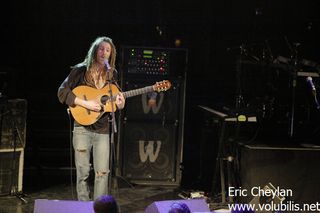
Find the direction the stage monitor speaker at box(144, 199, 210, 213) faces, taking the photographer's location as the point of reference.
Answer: facing away from the viewer

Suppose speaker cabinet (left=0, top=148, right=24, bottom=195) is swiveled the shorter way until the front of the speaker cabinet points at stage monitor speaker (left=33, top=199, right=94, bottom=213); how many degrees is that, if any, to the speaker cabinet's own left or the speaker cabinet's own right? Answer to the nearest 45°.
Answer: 0° — it already faces it

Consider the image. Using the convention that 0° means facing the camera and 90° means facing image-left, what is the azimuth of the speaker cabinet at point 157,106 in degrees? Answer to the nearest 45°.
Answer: approximately 0°

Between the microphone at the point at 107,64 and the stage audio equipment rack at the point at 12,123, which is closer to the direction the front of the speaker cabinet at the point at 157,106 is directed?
the microphone

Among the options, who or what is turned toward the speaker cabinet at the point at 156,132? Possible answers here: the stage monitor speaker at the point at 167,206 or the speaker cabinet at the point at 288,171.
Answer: the stage monitor speaker
